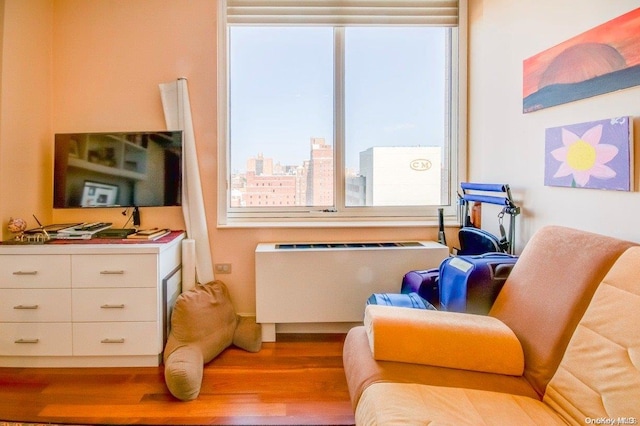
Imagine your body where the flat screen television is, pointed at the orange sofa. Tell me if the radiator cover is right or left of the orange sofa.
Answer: left

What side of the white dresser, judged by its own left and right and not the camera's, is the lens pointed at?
front

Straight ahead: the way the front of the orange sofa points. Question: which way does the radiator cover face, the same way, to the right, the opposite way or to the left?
to the left

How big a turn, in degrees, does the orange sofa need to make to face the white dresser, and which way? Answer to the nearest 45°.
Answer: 0° — it already faces it

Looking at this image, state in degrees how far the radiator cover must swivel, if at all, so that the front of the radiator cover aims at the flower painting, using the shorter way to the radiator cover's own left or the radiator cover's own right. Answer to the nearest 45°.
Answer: approximately 45° to the radiator cover's own left

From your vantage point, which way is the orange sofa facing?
to the viewer's left

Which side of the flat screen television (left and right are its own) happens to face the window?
left

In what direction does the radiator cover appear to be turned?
toward the camera

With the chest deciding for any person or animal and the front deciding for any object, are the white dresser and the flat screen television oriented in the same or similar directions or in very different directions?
same or similar directions

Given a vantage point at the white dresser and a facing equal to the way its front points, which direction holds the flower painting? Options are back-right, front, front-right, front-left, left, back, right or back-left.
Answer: front-left

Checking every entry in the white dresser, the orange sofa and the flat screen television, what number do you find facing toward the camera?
2

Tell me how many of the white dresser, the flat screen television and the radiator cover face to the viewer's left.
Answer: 0
